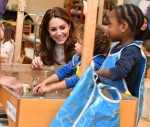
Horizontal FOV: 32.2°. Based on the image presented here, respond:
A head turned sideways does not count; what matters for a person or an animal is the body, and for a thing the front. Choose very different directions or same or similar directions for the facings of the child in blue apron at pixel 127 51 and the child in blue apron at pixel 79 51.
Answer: same or similar directions

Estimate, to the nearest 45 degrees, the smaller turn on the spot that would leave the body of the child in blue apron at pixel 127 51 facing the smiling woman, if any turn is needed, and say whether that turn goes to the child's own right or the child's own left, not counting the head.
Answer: approximately 45° to the child's own right

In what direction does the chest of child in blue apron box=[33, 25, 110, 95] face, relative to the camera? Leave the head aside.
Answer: to the viewer's left

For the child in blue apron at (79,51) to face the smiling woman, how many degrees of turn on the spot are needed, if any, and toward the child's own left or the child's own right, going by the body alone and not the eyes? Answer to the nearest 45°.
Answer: approximately 90° to the child's own right

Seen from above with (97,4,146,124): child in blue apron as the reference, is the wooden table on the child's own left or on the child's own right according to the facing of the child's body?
on the child's own left

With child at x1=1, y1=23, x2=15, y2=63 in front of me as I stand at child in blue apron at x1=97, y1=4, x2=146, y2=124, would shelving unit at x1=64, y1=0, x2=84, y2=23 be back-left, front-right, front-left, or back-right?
front-right

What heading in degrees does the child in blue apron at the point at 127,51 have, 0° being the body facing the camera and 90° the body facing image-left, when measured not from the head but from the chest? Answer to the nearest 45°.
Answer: approximately 90°

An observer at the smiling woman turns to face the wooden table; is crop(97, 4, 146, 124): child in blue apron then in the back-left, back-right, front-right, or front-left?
front-left

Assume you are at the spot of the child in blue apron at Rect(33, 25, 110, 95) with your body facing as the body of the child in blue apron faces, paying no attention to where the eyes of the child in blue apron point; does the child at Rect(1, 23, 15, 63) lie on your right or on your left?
on your right

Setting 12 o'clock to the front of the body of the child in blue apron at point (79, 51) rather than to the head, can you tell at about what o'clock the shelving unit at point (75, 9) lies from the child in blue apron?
The shelving unit is roughly at 3 o'clock from the child in blue apron.

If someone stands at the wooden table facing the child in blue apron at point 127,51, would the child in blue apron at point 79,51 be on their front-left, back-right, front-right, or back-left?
front-left

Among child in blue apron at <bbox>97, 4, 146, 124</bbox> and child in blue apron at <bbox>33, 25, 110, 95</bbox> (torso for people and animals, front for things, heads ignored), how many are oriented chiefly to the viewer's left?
2
